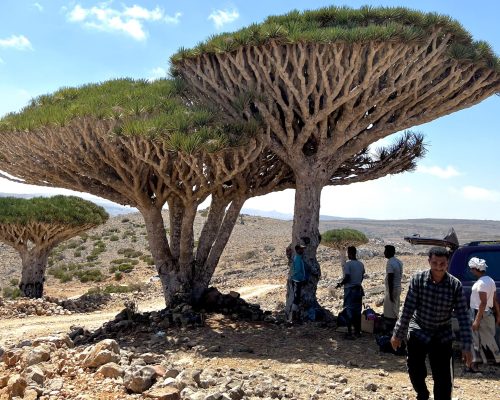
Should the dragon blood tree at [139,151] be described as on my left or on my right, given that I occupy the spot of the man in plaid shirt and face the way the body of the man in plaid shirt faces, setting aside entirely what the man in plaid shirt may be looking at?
on my right

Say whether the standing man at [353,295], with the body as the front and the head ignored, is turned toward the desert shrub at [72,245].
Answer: yes

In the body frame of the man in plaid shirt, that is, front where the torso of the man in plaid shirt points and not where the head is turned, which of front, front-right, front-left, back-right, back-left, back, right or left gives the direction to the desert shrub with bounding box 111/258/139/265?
back-right

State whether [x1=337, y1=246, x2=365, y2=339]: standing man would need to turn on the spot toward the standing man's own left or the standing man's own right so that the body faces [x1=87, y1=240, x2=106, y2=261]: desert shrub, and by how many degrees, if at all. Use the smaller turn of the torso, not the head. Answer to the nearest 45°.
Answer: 0° — they already face it

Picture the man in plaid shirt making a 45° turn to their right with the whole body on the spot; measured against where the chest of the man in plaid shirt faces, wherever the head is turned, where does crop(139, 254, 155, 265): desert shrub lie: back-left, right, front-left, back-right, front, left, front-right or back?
right

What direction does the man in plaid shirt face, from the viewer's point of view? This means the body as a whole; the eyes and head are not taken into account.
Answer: toward the camera

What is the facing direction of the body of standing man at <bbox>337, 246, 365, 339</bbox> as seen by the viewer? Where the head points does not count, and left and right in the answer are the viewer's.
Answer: facing away from the viewer and to the left of the viewer

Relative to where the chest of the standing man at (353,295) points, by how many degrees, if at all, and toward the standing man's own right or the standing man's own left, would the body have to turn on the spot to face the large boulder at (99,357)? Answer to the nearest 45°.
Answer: approximately 90° to the standing man's own left

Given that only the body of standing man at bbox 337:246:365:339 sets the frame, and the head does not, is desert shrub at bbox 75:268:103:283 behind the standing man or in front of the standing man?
in front

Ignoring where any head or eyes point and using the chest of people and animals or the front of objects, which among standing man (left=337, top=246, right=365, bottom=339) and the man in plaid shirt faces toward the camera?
the man in plaid shirt

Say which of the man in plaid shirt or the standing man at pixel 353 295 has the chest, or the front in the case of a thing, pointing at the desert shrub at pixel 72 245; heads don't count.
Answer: the standing man

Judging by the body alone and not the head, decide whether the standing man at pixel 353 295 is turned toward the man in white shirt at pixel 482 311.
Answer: no

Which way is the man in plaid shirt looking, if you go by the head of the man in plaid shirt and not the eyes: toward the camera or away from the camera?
toward the camera

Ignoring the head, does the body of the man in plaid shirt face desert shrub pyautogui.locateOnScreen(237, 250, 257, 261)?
no

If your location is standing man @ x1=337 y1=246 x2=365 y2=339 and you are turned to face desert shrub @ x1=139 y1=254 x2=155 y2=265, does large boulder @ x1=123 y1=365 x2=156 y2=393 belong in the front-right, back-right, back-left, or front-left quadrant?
back-left

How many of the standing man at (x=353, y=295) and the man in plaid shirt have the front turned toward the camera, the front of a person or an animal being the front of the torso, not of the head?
1

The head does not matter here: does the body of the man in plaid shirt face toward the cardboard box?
no

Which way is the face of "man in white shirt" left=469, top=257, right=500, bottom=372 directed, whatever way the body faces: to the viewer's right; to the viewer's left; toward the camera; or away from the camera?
to the viewer's left

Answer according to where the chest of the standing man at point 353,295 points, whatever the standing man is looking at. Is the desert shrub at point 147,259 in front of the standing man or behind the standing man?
in front

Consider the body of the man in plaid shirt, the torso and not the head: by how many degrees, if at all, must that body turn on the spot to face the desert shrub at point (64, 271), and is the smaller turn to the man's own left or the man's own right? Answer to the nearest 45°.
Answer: approximately 135° to the man's own right

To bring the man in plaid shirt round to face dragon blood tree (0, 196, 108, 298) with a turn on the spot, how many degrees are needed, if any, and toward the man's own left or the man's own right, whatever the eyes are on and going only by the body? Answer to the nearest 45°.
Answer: approximately 135° to the man's own right

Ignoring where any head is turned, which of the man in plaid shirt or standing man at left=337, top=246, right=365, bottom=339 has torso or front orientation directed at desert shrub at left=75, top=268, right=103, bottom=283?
the standing man
